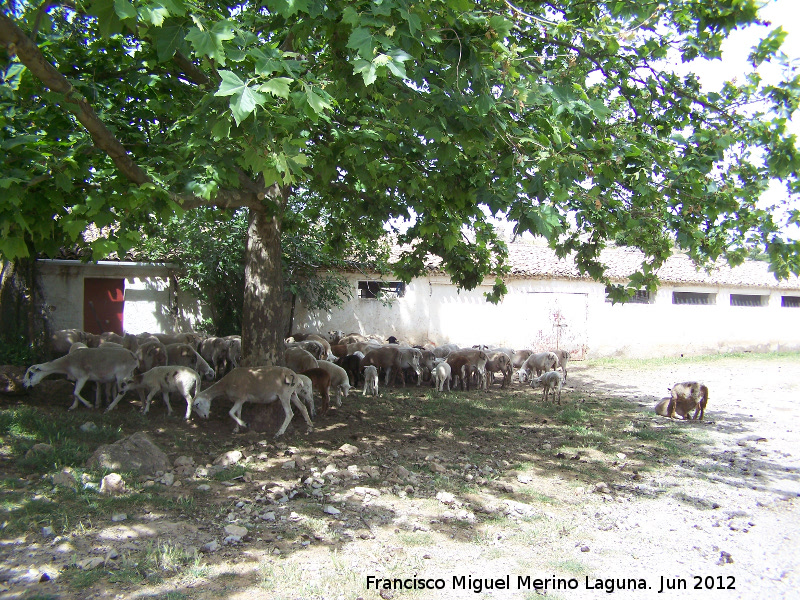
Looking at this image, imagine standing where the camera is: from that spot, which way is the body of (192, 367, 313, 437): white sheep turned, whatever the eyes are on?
to the viewer's left

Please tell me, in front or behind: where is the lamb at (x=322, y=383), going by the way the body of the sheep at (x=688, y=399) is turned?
in front

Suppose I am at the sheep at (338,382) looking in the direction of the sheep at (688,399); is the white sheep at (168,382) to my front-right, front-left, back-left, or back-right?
back-right

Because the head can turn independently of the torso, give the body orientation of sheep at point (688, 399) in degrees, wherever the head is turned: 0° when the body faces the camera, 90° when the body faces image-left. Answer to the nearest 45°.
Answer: approximately 90°

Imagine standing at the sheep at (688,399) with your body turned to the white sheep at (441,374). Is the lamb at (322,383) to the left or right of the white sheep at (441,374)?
left

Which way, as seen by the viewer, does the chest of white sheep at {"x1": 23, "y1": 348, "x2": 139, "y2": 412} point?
to the viewer's left

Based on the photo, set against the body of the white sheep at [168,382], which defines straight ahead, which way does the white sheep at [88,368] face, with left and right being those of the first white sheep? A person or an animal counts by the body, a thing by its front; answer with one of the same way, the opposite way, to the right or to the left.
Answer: the same way

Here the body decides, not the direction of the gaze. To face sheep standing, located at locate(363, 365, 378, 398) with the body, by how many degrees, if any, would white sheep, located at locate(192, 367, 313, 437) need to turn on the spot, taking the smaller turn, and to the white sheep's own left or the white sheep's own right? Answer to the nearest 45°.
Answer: approximately 135° to the white sheep's own right

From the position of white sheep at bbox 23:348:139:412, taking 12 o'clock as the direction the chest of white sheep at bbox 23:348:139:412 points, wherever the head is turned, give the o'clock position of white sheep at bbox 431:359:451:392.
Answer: white sheep at bbox 431:359:451:392 is roughly at 6 o'clock from white sheep at bbox 23:348:139:412.

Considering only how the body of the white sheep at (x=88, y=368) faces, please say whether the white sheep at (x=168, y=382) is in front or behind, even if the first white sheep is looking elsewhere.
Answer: behind
